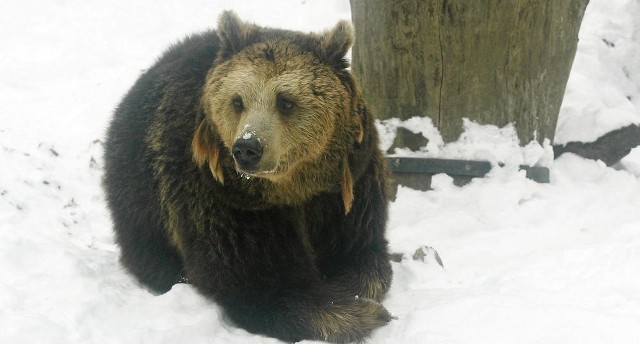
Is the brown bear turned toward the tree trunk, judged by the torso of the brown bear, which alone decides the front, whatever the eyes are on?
no

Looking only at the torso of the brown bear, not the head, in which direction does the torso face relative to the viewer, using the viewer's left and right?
facing the viewer and to the right of the viewer
